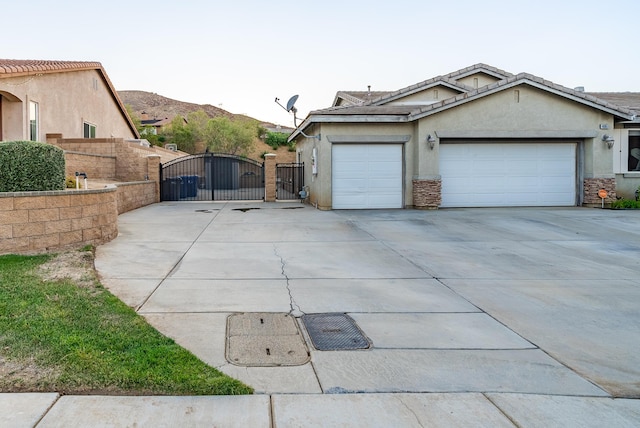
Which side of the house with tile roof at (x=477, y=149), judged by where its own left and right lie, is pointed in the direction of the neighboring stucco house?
right

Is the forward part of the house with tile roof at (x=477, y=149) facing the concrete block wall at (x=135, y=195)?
no

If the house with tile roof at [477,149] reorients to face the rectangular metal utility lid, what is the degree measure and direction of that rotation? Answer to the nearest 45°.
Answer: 0° — it already faces it

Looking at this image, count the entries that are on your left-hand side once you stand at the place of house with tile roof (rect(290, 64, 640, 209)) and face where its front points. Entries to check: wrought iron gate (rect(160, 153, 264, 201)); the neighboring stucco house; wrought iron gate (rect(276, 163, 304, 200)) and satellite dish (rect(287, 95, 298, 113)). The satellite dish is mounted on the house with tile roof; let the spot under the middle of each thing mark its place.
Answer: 0

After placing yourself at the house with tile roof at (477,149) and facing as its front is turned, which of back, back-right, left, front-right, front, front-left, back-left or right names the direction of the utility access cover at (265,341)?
front

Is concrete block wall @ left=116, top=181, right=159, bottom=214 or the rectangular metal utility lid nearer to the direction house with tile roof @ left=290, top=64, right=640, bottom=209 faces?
the rectangular metal utility lid

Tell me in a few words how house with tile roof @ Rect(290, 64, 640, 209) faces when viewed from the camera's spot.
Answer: facing the viewer

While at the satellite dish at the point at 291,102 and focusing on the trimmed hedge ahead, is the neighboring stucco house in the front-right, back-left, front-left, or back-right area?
front-right

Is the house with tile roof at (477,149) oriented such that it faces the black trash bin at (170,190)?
no

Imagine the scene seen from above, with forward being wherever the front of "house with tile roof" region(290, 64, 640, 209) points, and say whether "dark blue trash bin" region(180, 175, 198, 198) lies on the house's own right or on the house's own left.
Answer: on the house's own right

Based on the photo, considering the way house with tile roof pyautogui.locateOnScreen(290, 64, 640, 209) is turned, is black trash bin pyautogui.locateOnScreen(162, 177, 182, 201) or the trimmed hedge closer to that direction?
the trimmed hedge

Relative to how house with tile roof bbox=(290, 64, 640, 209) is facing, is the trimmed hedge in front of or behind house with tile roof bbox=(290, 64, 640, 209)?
in front
